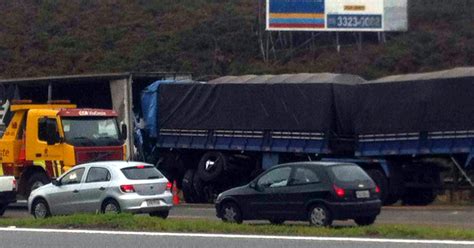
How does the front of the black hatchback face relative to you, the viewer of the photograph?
facing away from the viewer and to the left of the viewer

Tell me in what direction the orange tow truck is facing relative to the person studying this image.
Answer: facing the viewer and to the right of the viewer

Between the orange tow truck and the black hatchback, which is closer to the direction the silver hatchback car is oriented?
the orange tow truck

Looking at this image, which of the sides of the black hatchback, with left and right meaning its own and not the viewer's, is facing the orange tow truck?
front

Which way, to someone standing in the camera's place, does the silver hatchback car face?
facing away from the viewer and to the left of the viewer

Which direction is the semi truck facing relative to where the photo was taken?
to the viewer's left

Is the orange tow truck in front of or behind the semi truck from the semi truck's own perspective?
in front

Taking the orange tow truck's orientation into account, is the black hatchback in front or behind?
in front

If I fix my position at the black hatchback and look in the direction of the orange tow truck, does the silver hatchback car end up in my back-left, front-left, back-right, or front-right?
front-left

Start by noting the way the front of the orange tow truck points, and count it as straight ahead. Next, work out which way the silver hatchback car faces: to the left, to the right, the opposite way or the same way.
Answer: the opposite way

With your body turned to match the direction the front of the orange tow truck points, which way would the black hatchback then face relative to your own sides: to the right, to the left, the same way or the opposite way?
the opposite way

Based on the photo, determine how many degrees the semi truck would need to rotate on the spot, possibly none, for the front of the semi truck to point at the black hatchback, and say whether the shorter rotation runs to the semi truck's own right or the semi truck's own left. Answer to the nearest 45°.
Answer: approximately 90° to the semi truck's own left

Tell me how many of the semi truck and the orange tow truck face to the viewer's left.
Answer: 1

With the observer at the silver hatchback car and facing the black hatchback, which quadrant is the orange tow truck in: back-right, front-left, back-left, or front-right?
back-left

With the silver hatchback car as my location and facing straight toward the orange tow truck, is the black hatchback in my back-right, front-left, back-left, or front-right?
back-right
